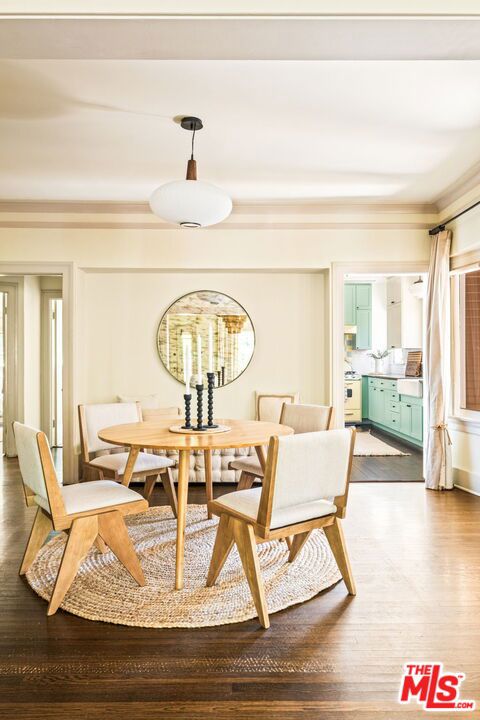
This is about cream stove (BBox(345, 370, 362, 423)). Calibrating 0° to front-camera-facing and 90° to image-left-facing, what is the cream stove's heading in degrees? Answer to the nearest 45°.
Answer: approximately 0°

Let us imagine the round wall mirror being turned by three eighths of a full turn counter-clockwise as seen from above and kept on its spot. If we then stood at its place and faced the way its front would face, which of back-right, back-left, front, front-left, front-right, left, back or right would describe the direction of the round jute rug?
back-right

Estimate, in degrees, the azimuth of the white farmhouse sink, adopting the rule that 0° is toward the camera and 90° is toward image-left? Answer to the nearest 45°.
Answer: approximately 45°

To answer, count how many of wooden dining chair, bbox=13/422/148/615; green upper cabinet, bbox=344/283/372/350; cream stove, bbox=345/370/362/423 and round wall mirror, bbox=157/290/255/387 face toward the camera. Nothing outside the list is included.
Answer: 3

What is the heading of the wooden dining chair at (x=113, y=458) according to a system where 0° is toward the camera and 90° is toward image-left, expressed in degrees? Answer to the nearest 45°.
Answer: approximately 315°

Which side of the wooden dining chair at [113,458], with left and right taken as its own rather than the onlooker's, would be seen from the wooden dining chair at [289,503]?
front

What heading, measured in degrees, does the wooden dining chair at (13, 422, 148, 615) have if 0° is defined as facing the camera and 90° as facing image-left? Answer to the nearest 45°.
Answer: approximately 225°

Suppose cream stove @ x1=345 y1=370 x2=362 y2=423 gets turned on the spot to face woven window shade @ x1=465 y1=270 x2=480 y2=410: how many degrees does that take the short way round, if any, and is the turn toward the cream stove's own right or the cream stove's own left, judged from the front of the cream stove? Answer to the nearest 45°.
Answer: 0° — it already faces it

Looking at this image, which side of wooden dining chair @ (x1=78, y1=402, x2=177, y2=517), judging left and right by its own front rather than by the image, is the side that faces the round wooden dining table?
front

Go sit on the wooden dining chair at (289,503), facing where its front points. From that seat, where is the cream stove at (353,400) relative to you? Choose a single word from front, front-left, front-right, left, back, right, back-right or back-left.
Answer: front-right

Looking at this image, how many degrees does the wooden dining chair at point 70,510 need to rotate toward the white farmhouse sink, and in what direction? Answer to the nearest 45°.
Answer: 0° — it already faces it

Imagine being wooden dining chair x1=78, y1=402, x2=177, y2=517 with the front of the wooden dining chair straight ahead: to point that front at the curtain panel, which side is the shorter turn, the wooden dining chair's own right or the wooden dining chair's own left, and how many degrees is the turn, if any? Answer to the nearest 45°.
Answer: approximately 45° to the wooden dining chair's own left

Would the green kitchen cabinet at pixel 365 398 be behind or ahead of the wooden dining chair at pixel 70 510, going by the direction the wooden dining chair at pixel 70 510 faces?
ahead

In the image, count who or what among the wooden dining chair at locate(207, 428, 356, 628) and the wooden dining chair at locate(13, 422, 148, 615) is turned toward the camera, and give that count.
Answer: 0
